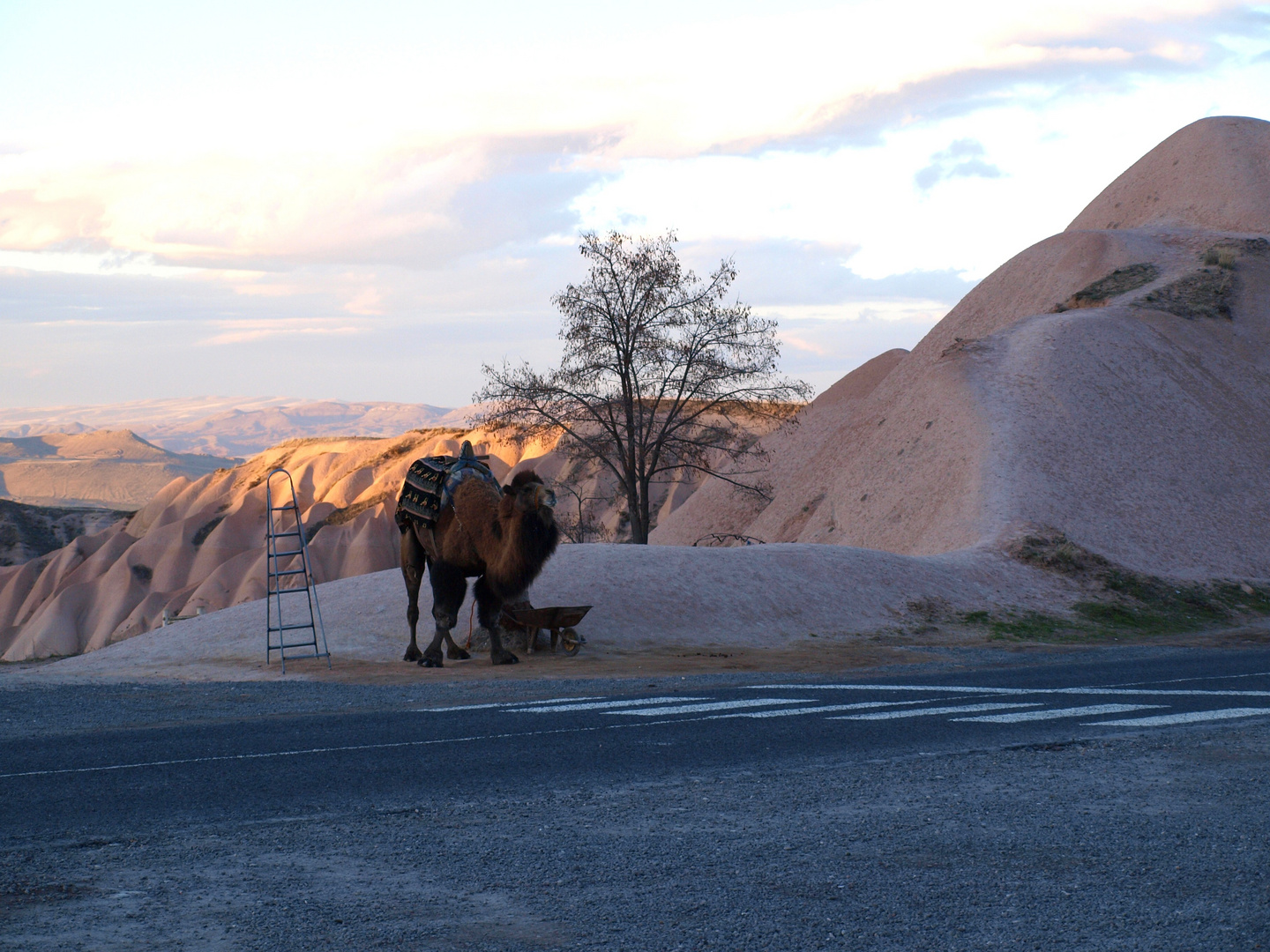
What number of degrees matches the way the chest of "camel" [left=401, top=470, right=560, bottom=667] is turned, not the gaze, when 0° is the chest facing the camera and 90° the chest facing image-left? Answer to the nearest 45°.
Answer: approximately 315°

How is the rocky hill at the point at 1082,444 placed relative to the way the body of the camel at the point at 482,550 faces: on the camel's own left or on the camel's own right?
on the camel's own left

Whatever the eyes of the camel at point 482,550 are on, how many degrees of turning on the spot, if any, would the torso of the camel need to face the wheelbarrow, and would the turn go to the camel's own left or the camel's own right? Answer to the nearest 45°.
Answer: approximately 90° to the camel's own left
